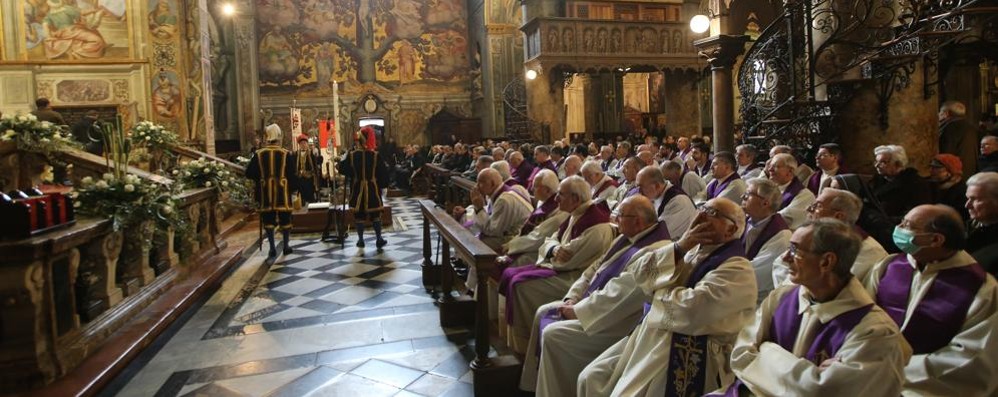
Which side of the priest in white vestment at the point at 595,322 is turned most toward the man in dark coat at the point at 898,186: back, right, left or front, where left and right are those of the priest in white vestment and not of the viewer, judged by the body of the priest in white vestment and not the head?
back

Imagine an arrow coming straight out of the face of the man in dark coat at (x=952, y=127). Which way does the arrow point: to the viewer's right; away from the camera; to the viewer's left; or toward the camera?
to the viewer's left

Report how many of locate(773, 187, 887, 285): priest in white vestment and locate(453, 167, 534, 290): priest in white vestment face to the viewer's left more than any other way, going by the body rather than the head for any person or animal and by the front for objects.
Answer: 2

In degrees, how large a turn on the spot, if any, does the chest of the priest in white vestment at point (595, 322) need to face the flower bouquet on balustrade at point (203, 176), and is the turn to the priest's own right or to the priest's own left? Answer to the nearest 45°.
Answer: approximately 90° to the priest's own right

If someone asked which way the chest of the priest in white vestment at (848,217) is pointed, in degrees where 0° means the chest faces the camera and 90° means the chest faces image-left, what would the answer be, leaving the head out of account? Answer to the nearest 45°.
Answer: approximately 90°

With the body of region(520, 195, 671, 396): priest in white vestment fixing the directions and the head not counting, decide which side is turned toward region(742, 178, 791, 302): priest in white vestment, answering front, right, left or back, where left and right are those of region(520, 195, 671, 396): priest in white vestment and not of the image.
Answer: back

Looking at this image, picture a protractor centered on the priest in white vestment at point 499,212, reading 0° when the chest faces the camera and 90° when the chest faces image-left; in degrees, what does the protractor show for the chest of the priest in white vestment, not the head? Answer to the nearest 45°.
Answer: approximately 90°

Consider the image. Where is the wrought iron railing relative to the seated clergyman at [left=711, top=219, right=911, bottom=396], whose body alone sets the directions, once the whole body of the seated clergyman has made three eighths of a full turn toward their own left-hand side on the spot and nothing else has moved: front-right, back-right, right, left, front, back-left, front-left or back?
left

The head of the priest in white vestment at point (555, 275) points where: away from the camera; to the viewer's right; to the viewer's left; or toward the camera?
to the viewer's left

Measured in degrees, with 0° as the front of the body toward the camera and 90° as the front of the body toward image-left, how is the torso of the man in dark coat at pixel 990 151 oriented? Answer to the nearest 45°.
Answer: approximately 45°

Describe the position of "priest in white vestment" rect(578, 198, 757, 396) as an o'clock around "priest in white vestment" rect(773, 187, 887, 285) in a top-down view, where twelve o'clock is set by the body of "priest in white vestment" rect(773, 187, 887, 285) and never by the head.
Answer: "priest in white vestment" rect(578, 198, 757, 396) is roughly at 10 o'clock from "priest in white vestment" rect(773, 187, 887, 285).

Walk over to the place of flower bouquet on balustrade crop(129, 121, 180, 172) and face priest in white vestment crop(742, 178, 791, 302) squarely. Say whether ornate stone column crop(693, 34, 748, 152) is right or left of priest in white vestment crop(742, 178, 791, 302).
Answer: left

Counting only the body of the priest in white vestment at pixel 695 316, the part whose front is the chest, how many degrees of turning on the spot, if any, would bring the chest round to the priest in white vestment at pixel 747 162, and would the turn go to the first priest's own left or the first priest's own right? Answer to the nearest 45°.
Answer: approximately 135° to the first priest's own right
